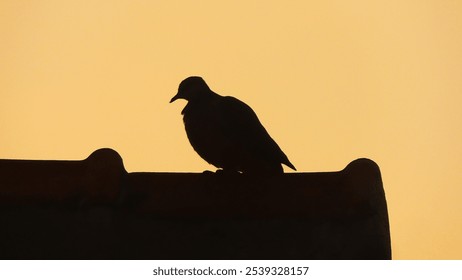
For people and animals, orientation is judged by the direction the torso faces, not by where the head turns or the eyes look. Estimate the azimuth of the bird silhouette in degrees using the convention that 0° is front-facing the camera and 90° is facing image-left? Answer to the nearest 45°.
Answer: approximately 90°
